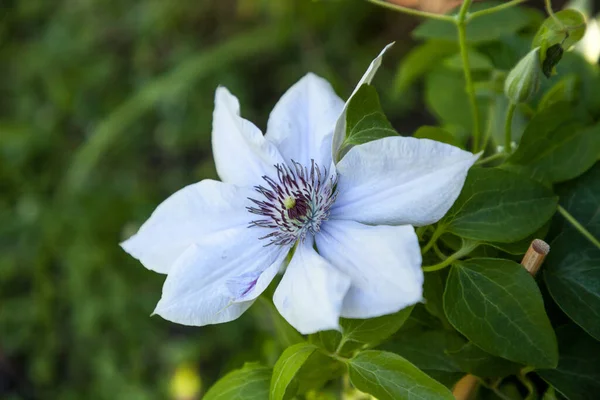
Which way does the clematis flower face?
toward the camera
